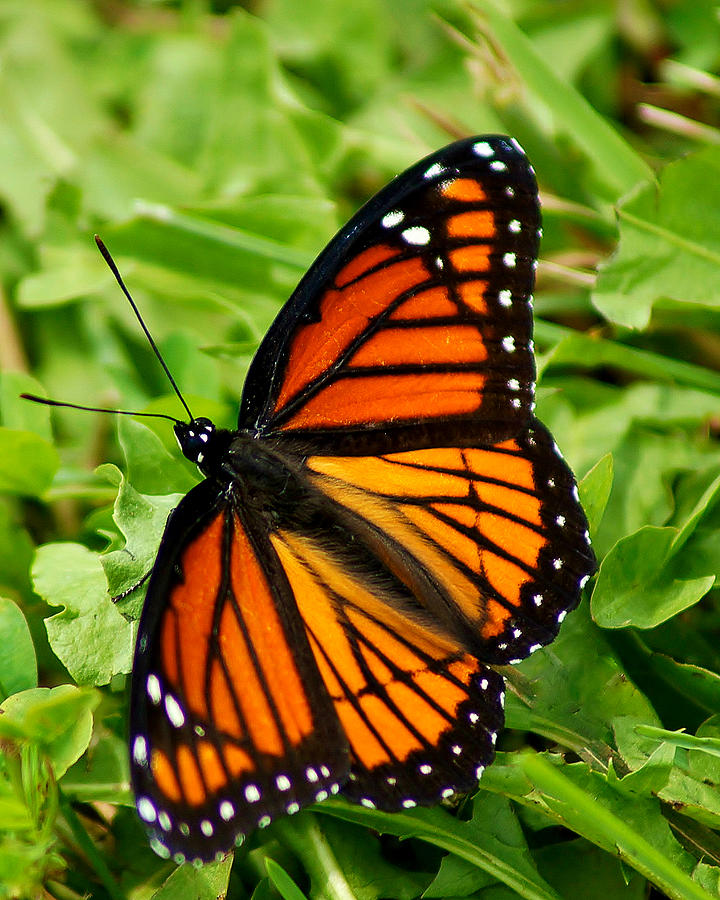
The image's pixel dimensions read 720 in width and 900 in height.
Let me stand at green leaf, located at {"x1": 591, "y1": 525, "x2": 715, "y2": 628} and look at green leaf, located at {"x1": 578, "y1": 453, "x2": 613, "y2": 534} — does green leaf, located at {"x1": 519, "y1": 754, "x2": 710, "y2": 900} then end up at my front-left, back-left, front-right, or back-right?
back-left

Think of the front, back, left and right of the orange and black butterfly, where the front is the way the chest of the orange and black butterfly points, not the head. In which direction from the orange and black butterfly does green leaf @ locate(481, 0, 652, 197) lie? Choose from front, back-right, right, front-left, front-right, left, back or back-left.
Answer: front-right

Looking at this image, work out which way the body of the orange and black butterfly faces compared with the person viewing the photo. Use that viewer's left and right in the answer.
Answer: facing away from the viewer and to the left of the viewer

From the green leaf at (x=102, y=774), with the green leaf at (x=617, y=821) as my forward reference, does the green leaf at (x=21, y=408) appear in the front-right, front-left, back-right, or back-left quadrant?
back-left

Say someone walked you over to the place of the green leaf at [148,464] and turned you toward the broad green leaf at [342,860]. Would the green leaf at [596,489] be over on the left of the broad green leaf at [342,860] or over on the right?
left

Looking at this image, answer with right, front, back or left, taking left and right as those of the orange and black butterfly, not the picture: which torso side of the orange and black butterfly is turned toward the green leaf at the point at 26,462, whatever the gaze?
front
